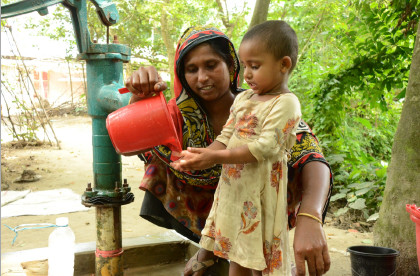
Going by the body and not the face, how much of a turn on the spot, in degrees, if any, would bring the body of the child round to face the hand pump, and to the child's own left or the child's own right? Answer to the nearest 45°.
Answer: approximately 90° to the child's own right

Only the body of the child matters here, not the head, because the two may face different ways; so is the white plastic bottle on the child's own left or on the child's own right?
on the child's own right

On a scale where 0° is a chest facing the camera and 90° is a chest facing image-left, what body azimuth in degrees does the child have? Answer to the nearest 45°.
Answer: approximately 45°

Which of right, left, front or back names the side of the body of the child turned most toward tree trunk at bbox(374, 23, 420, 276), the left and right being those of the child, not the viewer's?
back

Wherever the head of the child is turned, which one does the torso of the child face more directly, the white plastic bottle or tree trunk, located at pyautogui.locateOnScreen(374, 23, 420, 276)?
the white plastic bottle

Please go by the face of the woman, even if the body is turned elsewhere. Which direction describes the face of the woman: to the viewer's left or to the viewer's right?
to the viewer's left
